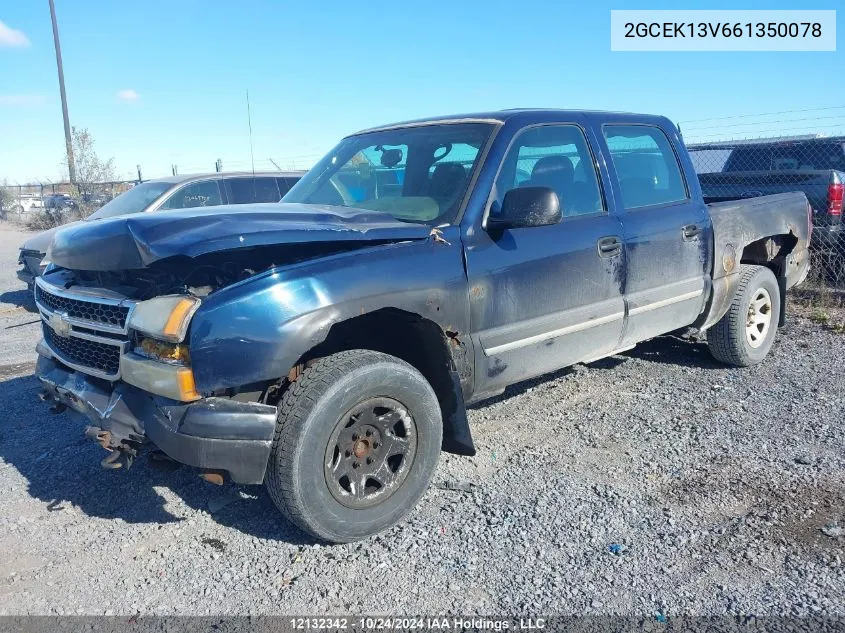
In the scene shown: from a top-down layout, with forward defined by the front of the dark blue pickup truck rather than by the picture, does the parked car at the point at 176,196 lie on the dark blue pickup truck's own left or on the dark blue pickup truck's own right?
on the dark blue pickup truck's own right

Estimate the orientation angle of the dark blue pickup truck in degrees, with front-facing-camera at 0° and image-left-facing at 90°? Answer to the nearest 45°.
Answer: approximately 45°

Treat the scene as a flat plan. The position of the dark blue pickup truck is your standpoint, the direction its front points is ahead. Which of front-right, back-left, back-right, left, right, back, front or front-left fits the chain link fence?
back

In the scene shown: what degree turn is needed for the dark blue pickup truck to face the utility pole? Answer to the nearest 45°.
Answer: approximately 90° to its right

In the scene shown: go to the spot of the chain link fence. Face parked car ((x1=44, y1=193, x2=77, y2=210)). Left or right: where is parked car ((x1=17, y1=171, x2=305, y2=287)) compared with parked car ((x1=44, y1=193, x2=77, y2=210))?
left
